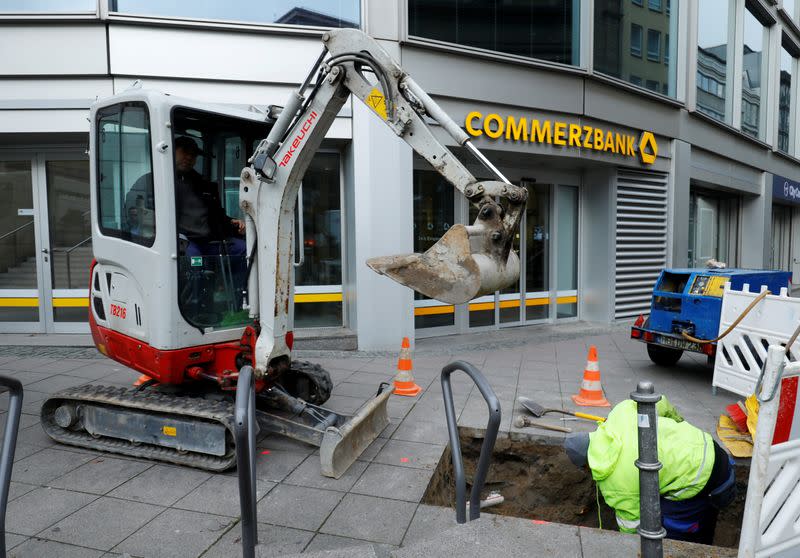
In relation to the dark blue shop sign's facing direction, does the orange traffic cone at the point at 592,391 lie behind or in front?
in front

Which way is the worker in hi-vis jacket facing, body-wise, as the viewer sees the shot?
to the viewer's left

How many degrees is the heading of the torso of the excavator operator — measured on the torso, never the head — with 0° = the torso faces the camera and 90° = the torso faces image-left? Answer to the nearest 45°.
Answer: approximately 315°

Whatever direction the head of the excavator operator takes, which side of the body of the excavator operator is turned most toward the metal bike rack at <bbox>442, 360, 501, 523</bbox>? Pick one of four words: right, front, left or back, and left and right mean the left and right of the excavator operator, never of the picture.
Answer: front

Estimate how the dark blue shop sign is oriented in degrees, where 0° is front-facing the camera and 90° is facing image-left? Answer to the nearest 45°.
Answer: approximately 45°

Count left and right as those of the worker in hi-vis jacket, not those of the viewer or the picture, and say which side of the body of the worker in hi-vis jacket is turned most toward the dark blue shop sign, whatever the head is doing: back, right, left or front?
right

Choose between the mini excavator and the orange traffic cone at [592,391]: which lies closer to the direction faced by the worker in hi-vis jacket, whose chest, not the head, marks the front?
the mini excavator

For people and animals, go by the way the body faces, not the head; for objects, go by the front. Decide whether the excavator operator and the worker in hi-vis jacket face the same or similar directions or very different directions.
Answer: very different directions

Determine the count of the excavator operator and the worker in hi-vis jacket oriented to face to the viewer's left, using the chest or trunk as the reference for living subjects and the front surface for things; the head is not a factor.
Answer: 1

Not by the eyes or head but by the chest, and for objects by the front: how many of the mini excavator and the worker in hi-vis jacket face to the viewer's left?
1

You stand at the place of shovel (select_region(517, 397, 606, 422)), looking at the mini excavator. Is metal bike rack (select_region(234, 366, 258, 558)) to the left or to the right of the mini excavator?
left

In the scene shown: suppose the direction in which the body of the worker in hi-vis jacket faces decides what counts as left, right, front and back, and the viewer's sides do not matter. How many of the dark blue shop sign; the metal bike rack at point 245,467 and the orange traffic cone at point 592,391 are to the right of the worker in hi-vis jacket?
2
